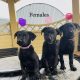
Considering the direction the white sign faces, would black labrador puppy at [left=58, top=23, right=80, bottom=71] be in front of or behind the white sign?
in front

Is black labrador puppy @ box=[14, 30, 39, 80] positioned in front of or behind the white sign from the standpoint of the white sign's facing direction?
in front

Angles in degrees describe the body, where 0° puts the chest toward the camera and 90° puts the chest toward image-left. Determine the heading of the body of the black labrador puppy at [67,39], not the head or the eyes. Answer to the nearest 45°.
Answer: approximately 0°

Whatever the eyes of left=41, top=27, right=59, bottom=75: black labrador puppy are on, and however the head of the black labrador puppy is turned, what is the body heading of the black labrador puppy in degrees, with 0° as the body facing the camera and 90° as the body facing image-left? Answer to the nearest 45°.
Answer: approximately 0°

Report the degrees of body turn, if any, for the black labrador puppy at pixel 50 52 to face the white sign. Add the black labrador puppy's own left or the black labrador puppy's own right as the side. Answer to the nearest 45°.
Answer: approximately 180°

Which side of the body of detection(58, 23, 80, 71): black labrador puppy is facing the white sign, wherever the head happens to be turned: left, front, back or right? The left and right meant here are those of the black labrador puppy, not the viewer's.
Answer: back
